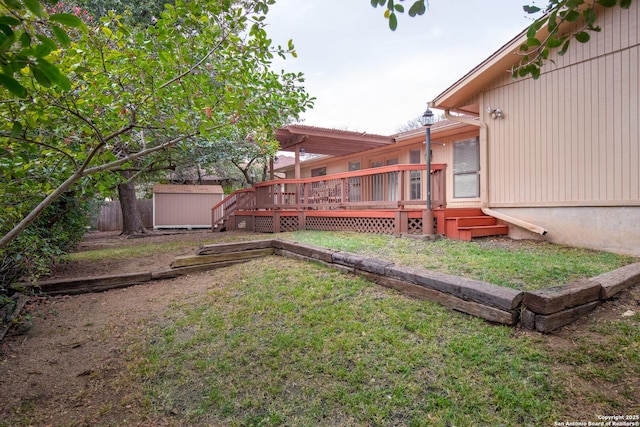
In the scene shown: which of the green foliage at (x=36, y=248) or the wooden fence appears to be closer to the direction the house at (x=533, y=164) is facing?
the green foliage

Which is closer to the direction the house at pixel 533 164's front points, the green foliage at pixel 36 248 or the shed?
the green foliage

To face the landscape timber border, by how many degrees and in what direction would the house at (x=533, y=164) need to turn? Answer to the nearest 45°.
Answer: approximately 45° to its left
